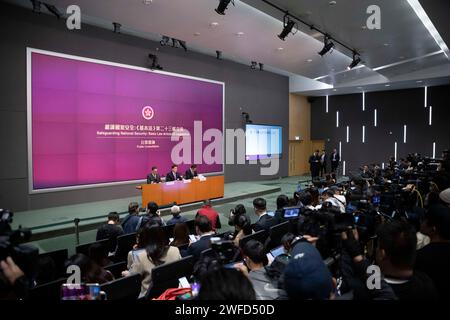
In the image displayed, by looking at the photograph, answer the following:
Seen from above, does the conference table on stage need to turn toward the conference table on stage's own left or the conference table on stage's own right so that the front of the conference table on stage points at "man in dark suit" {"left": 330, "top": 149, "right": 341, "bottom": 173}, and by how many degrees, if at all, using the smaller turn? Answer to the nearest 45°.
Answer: approximately 90° to the conference table on stage's own left

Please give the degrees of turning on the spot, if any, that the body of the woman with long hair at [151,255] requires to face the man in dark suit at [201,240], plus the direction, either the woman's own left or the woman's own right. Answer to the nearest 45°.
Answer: approximately 90° to the woman's own right

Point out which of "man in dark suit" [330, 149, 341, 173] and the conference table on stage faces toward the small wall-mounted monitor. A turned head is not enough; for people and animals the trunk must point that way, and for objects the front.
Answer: the man in dark suit

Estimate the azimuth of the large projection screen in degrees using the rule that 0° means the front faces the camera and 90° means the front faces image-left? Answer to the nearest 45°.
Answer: approximately 315°

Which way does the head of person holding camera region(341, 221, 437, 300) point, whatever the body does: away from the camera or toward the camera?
away from the camera

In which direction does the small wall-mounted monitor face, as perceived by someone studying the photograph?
facing the viewer and to the right of the viewer

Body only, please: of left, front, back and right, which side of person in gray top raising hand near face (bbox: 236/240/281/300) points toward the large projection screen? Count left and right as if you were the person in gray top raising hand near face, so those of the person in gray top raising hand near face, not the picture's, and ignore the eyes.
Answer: front

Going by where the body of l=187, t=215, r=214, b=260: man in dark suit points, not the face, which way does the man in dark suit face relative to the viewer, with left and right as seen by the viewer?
facing away from the viewer and to the left of the viewer

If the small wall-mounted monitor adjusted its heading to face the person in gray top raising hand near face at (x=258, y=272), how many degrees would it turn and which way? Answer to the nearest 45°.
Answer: approximately 45° to its right

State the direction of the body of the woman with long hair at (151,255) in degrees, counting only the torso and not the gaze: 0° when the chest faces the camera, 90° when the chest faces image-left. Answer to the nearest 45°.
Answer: approximately 135°

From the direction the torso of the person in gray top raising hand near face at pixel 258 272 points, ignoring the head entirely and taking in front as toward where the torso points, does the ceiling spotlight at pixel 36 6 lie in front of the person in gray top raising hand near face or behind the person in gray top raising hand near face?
in front

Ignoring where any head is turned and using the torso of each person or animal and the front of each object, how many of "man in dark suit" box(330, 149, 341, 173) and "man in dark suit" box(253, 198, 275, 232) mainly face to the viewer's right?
0

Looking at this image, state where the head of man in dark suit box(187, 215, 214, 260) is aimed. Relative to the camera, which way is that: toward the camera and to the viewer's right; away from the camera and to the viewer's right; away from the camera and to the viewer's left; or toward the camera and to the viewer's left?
away from the camera and to the viewer's left

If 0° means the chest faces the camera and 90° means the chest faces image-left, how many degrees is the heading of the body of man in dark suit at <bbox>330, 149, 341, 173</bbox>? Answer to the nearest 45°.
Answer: approximately 45°
